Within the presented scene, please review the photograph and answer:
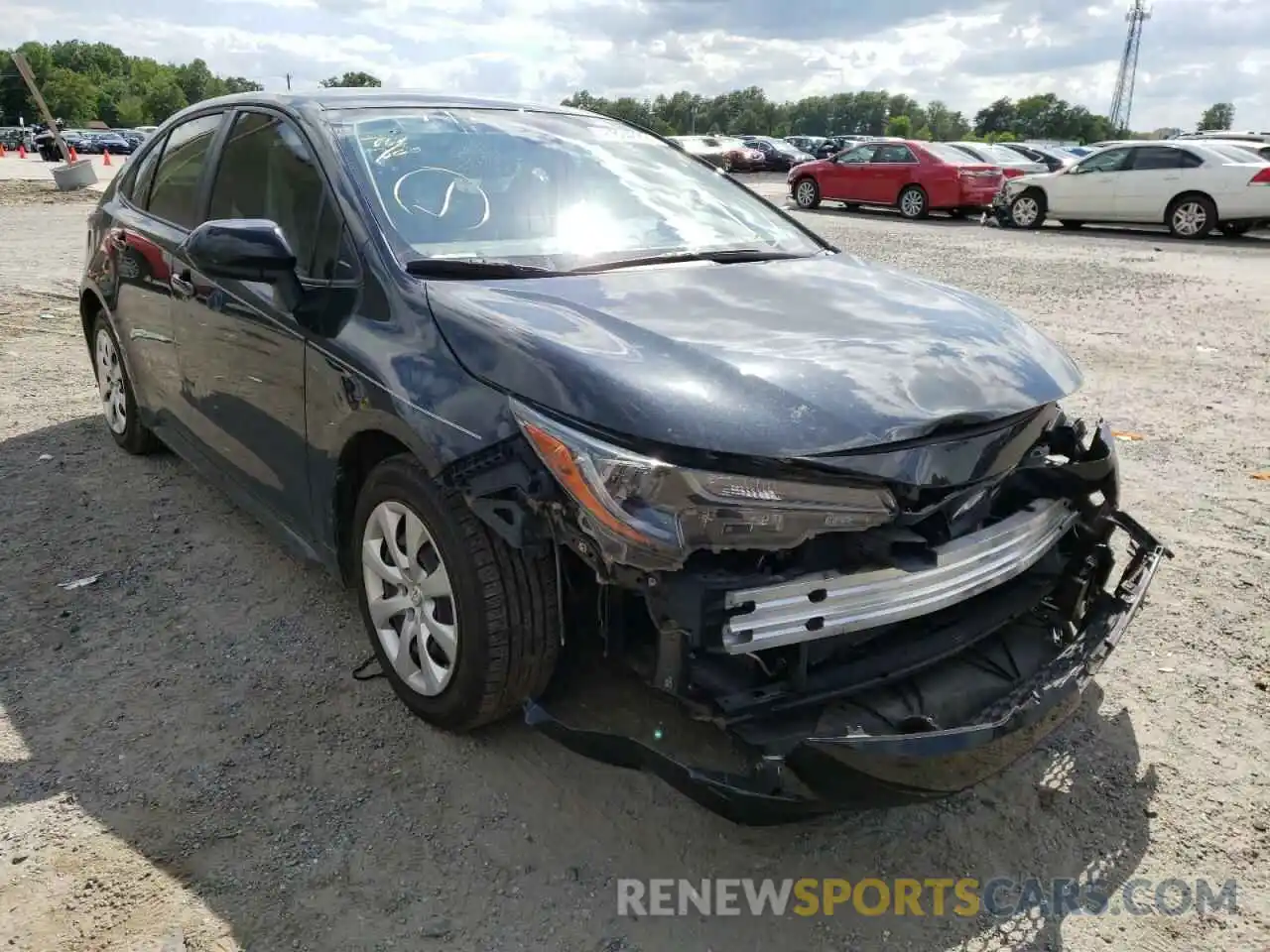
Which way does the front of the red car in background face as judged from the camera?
facing away from the viewer and to the left of the viewer

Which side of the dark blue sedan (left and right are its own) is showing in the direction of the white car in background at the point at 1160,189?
left

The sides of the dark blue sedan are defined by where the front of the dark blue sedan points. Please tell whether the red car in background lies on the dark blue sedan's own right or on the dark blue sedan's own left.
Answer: on the dark blue sedan's own left

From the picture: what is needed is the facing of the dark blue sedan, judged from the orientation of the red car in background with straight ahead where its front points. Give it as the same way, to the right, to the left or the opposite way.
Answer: the opposite way

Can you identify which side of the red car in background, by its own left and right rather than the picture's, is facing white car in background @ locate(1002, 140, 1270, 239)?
back

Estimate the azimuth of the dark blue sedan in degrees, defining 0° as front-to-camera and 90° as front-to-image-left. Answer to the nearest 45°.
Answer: approximately 315°

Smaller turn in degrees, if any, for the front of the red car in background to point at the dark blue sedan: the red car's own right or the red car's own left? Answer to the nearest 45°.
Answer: approximately 135° to the red car's own left
